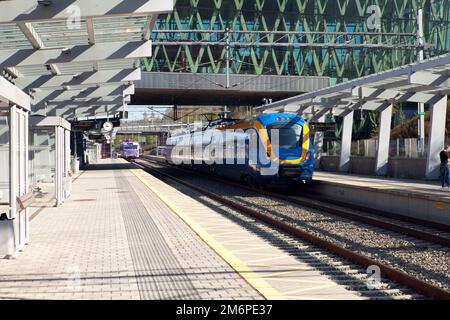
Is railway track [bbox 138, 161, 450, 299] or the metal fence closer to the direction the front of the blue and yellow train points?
the railway track

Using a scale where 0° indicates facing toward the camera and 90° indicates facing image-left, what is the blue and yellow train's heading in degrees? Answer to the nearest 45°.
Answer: approximately 315°

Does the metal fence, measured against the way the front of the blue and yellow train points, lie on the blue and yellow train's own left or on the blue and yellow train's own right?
on the blue and yellow train's own left

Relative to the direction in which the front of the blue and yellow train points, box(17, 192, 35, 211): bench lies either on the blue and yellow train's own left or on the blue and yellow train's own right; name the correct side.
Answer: on the blue and yellow train's own right

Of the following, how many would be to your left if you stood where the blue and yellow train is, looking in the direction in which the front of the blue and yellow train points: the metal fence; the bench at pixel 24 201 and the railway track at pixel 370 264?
1

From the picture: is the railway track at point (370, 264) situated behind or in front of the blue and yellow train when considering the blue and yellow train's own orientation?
in front
